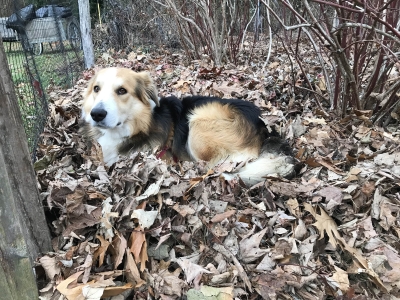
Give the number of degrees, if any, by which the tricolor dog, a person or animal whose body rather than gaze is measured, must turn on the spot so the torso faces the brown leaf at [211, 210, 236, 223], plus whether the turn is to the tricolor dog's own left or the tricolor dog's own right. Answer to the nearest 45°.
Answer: approximately 90° to the tricolor dog's own left

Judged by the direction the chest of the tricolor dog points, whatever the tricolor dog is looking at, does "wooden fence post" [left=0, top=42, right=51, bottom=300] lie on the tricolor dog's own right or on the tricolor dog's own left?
on the tricolor dog's own left

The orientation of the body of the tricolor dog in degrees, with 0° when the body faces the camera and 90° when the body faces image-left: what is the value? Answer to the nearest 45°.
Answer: approximately 90°

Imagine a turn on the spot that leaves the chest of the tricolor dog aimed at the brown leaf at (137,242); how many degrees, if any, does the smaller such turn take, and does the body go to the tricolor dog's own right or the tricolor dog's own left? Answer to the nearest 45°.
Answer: approximately 90° to the tricolor dog's own left

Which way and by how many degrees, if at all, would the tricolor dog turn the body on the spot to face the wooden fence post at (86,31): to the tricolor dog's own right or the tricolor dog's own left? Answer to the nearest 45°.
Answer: approximately 90° to the tricolor dog's own right

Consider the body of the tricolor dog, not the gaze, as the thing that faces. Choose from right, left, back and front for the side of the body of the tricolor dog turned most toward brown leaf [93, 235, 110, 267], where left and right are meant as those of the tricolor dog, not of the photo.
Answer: left
